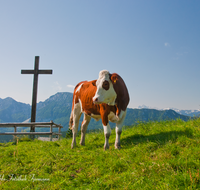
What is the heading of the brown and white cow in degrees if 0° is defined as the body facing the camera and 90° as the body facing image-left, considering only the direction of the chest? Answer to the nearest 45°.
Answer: approximately 315°
